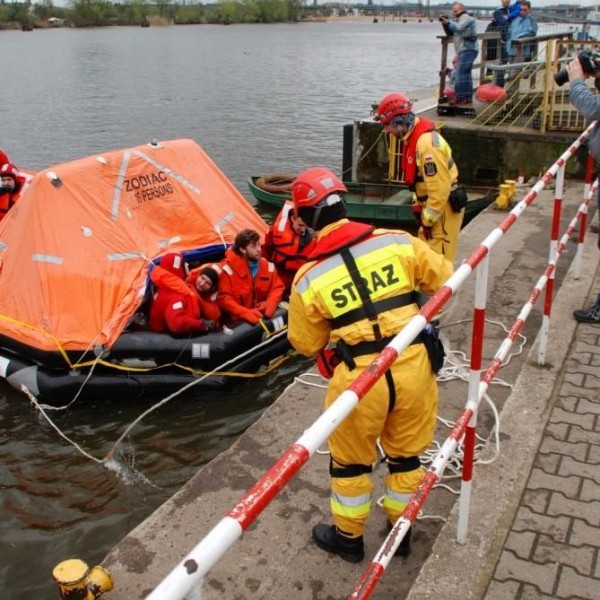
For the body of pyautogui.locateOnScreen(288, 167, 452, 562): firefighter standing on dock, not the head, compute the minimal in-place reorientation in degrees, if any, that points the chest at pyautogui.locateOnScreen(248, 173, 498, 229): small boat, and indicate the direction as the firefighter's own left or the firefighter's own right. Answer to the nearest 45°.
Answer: approximately 45° to the firefighter's own right

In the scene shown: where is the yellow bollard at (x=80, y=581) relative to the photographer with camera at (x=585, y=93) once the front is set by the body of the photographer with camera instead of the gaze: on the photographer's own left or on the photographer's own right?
on the photographer's own left

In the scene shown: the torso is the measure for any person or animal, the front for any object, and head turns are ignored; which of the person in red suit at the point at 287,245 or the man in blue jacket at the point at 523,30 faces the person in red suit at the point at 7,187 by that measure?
the man in blue jacket

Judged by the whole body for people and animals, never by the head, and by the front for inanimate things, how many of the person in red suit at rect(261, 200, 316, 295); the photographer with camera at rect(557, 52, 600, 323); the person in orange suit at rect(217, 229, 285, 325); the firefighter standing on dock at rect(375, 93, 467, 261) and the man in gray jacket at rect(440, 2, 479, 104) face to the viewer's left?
3

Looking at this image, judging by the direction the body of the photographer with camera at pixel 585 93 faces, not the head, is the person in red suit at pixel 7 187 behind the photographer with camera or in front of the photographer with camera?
in front

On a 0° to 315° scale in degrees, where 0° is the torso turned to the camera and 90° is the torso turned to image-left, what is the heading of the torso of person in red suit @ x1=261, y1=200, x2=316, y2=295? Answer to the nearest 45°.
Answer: approximately 315°

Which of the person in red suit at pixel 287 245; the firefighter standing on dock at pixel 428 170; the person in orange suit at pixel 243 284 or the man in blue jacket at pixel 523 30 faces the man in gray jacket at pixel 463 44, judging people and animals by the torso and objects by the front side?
the man in blue jacket at pixel 523 30

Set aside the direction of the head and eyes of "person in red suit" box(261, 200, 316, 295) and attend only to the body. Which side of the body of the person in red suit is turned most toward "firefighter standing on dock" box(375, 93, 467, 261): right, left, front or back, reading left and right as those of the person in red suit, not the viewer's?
front

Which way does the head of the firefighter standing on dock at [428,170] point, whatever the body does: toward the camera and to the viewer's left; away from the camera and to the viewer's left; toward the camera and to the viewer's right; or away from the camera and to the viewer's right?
toward the camera and to the viewer's left

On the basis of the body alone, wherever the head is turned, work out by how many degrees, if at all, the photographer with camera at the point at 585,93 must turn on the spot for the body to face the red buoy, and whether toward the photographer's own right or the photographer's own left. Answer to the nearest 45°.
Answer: approximately 90° to the photographer's own right

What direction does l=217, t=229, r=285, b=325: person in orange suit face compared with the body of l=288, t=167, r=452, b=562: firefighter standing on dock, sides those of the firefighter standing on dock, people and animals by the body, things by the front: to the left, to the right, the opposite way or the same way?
the opposite way

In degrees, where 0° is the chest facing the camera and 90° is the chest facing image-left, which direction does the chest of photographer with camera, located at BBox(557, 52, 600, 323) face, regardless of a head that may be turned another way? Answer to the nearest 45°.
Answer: approximately 90°

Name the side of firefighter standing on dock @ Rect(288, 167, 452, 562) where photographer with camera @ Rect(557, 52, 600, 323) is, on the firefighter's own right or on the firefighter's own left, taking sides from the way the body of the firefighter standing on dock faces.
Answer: on the firefighter's own right

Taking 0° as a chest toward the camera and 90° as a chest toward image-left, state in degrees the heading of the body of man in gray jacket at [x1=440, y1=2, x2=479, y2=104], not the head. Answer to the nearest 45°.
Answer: approximately 90°

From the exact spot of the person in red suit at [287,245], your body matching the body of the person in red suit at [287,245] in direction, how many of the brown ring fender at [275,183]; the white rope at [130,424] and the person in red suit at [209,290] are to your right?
2
